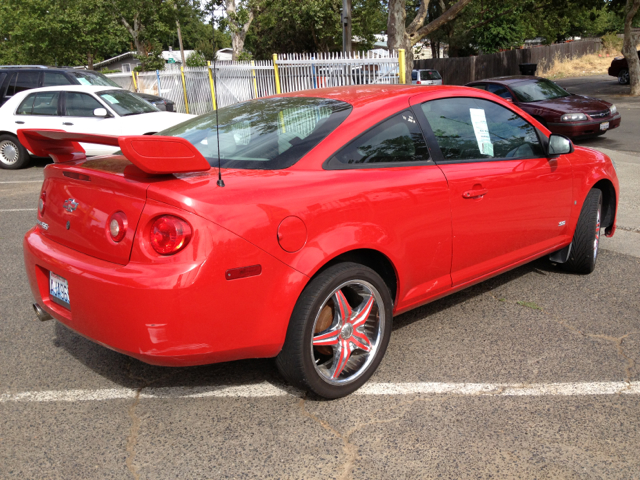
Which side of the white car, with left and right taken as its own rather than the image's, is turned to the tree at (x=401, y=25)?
left

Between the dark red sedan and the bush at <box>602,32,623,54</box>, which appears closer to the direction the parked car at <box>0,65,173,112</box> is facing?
the dark red sedan

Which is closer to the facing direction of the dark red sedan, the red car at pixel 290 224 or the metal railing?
the red car

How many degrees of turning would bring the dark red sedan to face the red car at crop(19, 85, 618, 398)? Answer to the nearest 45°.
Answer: approximately 45° to its right

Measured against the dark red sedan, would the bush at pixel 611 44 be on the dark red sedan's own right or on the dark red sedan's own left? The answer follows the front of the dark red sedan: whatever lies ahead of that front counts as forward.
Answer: on the dark red sedan's own left

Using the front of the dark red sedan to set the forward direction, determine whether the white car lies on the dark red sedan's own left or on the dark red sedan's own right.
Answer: on the dark red sedan's own right

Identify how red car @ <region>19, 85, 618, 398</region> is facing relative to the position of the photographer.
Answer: facing away from the viewer and to the right of the viewer

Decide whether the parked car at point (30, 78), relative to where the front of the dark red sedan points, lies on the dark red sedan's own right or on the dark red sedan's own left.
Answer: on the dark red sedan's own right

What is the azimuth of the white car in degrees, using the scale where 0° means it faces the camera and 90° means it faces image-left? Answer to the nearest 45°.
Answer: approximately 315°

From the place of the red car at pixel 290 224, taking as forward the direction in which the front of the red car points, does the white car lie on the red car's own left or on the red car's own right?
on the red car's own left

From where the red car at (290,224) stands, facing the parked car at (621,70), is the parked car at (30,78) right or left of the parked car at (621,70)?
left

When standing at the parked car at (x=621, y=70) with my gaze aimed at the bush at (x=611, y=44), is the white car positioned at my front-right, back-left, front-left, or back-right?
back-left
